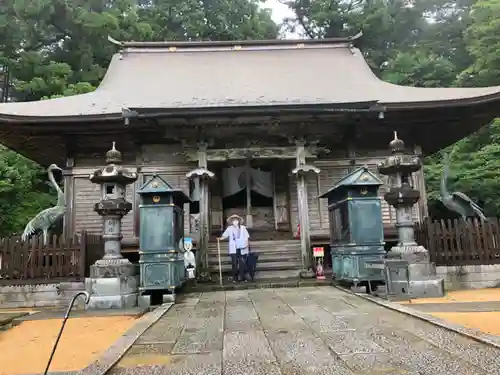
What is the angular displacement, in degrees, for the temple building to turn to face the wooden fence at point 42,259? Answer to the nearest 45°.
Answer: approximately 45° to its right

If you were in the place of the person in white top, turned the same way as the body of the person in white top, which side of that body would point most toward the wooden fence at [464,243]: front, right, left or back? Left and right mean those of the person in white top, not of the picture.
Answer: left

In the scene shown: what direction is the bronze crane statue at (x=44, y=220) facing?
to the viewer's right

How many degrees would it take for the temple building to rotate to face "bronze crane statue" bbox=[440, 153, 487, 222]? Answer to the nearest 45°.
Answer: approximately 90° to its left

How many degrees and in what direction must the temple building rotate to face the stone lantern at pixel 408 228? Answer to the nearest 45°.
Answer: approximately 45° to its left

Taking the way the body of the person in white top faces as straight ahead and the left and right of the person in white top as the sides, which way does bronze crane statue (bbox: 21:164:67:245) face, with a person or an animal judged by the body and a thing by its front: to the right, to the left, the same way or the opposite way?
to the left

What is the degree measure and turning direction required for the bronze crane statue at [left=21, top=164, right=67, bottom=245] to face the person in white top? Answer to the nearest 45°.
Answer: approximately 45° to its right

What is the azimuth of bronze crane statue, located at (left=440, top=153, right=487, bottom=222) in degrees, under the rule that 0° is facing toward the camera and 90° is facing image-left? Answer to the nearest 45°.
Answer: approximately 90°

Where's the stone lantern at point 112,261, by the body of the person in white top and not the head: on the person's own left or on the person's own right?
on the person's own right
